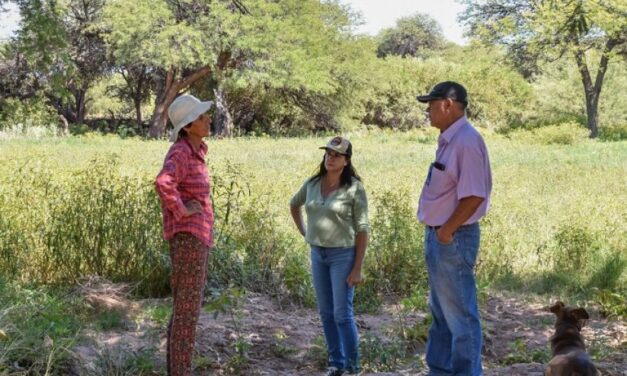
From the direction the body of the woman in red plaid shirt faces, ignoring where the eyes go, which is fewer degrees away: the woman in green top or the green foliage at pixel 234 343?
the woman in green top

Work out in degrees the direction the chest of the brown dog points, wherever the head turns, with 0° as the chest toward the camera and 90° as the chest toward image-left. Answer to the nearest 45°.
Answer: approximately 180°

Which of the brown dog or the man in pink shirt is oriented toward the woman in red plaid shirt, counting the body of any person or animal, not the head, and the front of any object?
the man in pink shirt

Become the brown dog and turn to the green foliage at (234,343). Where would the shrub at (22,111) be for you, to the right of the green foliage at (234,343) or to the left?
right

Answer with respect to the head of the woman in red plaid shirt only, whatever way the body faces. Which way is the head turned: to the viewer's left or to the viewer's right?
to the viewer's right

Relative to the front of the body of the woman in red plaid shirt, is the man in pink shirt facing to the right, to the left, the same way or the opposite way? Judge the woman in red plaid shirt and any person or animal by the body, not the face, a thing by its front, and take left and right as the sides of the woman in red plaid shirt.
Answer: the opposite way

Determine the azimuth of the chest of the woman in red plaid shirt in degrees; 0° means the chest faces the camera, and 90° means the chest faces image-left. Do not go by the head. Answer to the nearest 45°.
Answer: approximately 270°

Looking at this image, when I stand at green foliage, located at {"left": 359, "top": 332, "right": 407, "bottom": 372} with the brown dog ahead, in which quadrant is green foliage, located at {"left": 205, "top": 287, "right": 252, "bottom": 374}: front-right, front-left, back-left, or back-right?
back-right

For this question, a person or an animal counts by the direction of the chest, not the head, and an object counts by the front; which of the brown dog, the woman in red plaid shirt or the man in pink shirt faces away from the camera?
the brown dog

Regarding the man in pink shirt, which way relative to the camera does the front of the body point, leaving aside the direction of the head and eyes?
to the viewer's left
